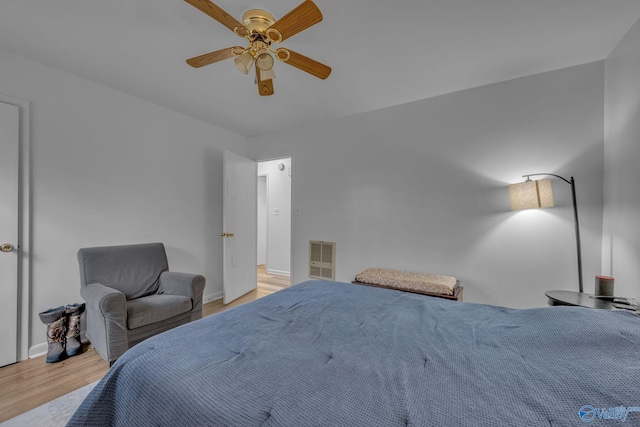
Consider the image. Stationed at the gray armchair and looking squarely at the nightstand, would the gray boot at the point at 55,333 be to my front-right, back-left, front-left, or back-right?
back-right

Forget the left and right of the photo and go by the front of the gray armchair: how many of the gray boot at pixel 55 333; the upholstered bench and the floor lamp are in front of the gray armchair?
2

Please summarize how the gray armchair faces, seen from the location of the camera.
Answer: facing the viewer and to the right of the viewer

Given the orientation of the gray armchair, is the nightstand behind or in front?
in front

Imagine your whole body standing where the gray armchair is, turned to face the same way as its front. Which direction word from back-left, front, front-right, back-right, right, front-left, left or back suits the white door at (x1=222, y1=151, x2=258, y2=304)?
left

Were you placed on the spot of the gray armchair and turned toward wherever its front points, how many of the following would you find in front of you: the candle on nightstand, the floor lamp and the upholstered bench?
3

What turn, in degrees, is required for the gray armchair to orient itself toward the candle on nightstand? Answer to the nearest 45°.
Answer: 0° — it already faces it

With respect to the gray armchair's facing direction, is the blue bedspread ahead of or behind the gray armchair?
ahead
